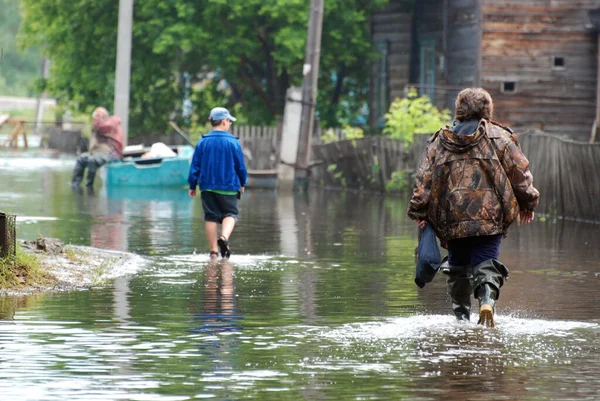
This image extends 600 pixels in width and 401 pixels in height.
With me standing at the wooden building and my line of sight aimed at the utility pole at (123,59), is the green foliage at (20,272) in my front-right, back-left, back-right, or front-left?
front-left

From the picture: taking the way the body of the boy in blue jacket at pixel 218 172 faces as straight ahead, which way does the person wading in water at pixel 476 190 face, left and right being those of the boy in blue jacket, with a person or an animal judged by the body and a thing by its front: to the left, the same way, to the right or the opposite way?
the same way

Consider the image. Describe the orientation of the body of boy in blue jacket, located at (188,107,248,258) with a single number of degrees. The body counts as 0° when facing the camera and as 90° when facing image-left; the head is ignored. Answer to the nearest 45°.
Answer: approximately 180°

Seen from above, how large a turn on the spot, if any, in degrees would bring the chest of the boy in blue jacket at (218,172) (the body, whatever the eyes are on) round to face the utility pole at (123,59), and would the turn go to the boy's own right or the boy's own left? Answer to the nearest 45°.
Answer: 0° — they already face it

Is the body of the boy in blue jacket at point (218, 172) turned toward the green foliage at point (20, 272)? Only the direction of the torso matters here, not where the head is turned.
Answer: no

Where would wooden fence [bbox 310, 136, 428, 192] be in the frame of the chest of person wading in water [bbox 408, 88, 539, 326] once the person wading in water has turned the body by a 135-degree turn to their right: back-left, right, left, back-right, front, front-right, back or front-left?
back-left

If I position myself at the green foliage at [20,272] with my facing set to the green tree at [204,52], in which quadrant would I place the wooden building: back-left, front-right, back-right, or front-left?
front-right

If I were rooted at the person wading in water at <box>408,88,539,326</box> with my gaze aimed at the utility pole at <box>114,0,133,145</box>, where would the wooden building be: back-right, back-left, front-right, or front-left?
front-right

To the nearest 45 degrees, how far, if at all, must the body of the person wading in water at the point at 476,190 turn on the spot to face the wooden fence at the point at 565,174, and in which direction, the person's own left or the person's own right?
0° — they already face it

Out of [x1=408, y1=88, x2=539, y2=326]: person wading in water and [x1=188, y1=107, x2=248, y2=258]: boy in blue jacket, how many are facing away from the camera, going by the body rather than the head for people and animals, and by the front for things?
2

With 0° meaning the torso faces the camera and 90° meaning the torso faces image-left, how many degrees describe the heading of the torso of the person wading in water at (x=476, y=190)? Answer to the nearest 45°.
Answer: approximately 180°

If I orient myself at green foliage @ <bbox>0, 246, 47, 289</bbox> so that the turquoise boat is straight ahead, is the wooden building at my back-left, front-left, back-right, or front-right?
front-right

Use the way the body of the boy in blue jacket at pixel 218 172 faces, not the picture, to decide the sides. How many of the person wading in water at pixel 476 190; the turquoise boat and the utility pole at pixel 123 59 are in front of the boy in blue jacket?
2

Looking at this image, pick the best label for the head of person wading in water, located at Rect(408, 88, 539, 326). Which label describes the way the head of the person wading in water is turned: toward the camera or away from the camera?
away from the camera

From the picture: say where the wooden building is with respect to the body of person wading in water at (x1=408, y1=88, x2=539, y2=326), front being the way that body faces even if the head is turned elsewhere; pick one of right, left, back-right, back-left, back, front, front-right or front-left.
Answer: front

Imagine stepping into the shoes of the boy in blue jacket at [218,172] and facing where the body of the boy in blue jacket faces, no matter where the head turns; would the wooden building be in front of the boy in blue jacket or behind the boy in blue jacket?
in front

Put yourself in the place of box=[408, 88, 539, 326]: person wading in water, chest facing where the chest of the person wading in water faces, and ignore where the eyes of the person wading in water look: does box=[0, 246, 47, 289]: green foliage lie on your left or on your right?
on your left
